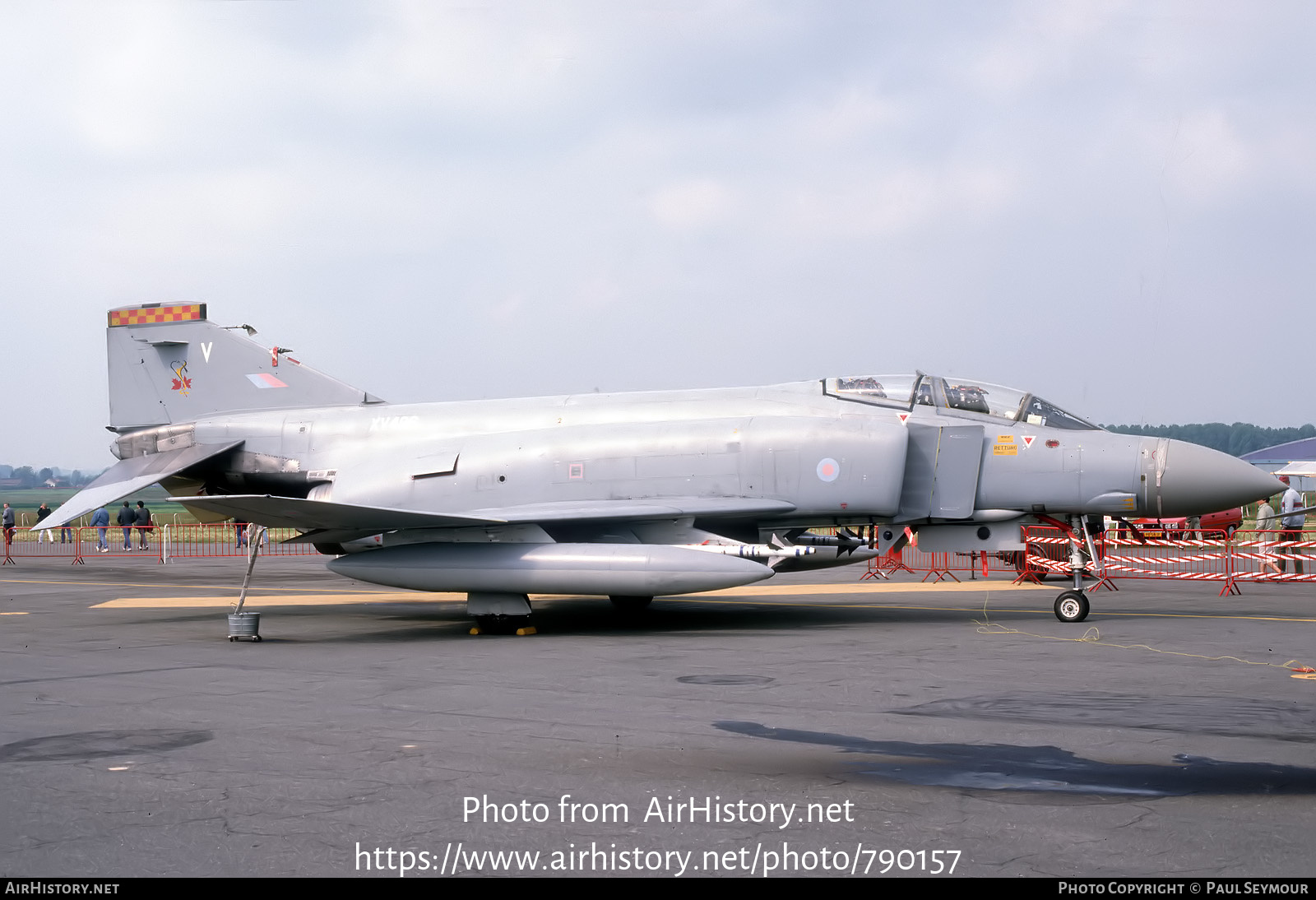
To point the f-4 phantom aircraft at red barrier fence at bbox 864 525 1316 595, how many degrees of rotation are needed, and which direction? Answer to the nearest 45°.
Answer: approximately 45° to its left

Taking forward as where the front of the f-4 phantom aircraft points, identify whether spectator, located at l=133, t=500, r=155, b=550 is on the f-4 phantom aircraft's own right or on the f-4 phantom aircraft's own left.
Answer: on the f-4 phantom aircraft's own left

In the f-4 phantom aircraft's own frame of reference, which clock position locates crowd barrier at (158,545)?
The crowd barrier is roughly at 8 o'clock from the f-4 phantom aircraft.

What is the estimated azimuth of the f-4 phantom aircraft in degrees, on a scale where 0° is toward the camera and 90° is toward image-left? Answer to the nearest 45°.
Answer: approximately 270°

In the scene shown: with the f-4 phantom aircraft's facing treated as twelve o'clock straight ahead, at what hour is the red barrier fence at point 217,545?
The red barrier fence is roughly at 8 o'clock from the f-4 phantom aircraft.

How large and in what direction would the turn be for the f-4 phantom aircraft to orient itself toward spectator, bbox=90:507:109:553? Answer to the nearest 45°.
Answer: approximately 135° to its left

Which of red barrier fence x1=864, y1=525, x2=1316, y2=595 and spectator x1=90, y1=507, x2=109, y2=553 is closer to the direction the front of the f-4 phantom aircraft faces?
the red barrier fence

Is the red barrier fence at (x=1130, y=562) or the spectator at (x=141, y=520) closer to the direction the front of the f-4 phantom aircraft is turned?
the red barrier fence
